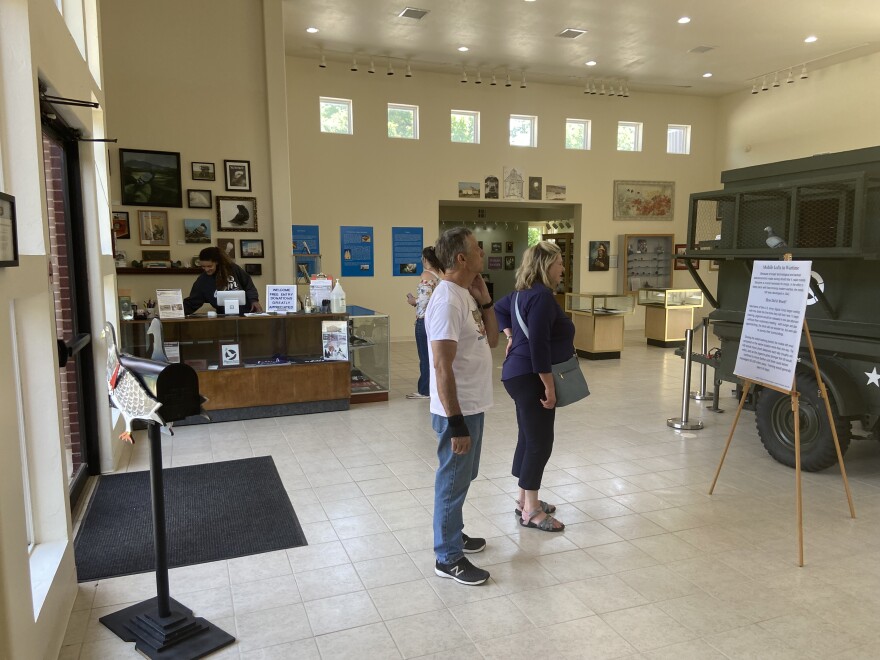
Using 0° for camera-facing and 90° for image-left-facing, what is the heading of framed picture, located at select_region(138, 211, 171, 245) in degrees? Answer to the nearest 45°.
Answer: approximately 0°

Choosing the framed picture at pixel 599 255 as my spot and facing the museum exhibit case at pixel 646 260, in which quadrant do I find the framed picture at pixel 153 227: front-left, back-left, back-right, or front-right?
back-right

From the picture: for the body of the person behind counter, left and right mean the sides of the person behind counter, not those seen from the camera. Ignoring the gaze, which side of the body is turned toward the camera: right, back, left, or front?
front

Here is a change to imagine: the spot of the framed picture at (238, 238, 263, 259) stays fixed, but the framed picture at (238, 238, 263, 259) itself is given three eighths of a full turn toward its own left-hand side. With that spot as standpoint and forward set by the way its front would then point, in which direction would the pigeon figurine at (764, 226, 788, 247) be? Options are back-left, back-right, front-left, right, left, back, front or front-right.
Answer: right

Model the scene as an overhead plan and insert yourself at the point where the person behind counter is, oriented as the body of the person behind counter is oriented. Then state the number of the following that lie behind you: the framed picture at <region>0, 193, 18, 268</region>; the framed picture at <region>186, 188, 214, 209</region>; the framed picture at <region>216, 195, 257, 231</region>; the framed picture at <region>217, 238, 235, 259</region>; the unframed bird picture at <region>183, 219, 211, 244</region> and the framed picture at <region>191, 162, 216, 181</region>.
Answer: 5

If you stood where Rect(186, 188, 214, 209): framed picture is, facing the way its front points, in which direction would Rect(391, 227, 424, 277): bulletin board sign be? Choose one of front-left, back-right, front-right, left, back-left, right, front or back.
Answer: back-left

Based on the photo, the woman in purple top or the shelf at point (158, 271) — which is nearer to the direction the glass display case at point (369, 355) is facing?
the woman in purple top

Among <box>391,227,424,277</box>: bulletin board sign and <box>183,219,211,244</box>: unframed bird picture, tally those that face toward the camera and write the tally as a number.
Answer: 2

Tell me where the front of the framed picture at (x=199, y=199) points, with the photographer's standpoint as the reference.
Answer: facing the viewer

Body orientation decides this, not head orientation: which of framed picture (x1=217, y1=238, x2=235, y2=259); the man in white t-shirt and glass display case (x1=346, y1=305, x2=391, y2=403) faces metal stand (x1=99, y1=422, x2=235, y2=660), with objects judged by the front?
the framed picture

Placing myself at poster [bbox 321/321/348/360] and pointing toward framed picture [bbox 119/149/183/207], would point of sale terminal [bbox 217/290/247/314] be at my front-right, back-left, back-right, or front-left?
front-left

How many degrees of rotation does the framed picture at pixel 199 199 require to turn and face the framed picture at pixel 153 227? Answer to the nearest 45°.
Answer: approximately 90° to its right

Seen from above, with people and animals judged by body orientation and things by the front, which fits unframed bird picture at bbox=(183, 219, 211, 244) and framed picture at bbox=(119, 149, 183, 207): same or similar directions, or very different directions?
same or similar directions

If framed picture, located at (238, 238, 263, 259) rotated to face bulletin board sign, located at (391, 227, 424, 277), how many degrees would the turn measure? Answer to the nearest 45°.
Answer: approximately 135° to its left

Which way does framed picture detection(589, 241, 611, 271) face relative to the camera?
toward the camera
